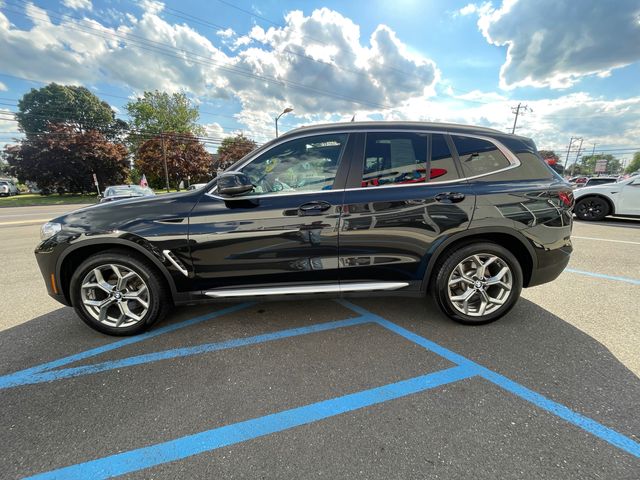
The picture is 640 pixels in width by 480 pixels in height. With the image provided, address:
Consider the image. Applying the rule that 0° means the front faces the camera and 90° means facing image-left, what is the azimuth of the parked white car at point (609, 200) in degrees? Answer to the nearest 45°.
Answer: approximately 90°

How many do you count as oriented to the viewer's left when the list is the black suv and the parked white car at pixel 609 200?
2

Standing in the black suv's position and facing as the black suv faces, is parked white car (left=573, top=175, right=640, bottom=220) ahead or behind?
behind

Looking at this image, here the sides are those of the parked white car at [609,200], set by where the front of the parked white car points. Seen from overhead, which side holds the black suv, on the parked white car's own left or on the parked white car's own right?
on the parked white car's own left

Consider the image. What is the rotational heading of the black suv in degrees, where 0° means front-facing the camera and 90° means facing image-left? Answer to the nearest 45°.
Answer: approximately 90°

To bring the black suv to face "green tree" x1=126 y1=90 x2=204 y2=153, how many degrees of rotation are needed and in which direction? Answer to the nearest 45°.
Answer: approximately 45° to its right

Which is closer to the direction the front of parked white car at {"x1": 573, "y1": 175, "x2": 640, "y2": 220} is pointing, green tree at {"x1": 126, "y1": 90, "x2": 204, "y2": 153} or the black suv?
the green tree
